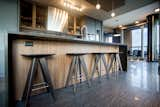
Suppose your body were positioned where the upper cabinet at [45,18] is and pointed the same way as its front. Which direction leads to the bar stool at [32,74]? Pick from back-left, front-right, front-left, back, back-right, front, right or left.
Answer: front-right

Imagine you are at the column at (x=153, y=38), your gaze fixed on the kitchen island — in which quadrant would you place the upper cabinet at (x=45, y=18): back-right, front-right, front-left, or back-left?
front-right

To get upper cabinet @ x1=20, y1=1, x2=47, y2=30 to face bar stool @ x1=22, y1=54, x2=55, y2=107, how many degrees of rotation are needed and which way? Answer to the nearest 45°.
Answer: approximately 45° to its right

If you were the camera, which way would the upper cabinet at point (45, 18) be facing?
facing the viewer and to the right of the viewer

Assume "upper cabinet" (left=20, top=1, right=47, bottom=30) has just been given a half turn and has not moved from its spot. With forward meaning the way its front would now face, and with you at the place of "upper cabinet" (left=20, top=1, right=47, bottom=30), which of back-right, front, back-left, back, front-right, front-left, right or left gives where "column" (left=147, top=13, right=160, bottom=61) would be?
back-right

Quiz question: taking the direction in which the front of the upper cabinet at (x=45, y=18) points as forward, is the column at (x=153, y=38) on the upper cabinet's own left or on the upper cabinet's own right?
on the upper cabinet's own left
